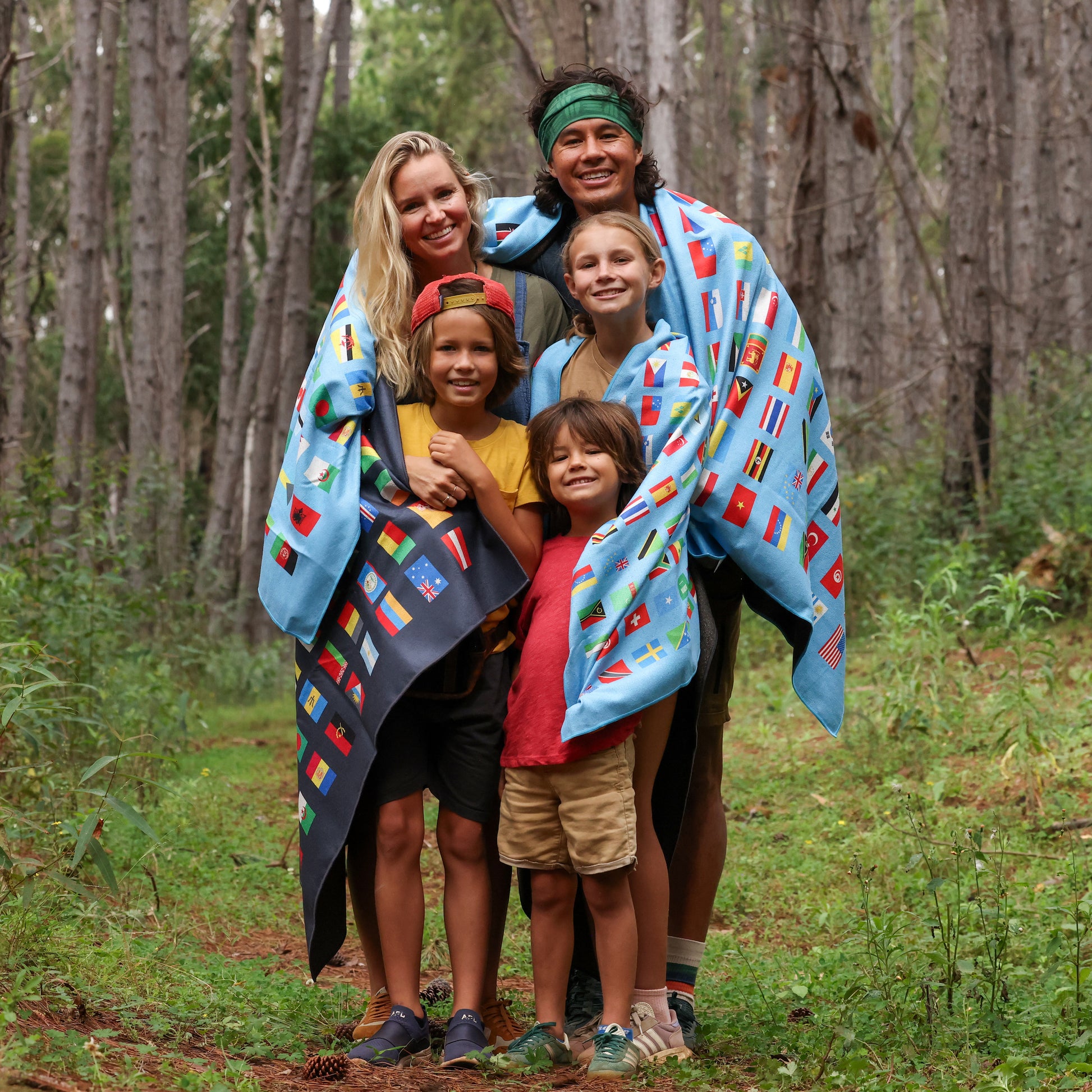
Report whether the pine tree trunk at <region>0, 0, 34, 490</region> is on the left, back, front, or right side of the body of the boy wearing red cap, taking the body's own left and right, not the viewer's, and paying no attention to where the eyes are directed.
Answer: back

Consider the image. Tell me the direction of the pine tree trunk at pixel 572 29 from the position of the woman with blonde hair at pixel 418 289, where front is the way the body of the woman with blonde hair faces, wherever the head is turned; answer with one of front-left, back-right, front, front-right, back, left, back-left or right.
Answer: back

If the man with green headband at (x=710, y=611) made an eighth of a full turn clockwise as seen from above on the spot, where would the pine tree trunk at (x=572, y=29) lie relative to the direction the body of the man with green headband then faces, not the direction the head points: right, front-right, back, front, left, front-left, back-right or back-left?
back-right

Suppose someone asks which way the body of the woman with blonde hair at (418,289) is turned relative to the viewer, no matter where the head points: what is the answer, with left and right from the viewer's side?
facing the viewer

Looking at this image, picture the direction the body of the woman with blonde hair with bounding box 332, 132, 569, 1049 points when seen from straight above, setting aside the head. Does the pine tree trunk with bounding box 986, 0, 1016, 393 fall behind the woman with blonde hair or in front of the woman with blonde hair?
behind

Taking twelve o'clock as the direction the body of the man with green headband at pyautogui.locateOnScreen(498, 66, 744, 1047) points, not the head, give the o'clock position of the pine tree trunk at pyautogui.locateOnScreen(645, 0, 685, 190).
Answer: The pine tree trunk is roughly at 6 o'clock from the man with green headband.

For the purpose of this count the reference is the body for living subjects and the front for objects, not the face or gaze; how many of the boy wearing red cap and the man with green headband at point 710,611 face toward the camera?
2

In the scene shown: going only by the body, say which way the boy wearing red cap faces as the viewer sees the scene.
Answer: toward the camera

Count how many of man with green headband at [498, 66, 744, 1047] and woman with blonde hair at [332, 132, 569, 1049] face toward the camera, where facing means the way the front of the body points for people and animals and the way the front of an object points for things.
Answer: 2
